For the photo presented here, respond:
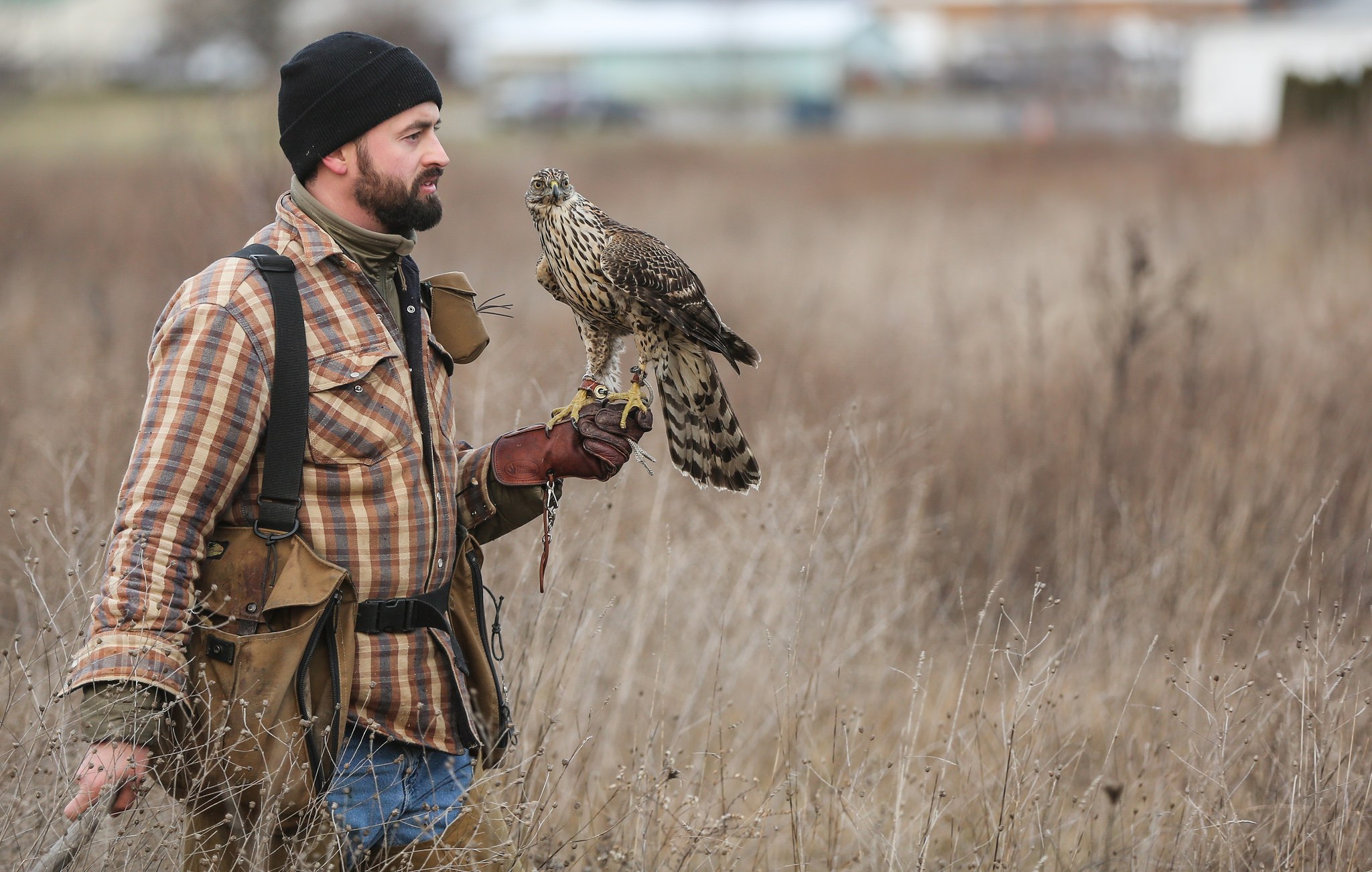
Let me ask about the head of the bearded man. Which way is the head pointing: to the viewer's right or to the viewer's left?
to the viewer's right

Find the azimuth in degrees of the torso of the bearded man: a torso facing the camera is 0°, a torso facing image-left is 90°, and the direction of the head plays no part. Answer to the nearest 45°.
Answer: approximately 315°

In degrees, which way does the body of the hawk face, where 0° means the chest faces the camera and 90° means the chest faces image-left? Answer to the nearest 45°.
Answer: approximately 45°

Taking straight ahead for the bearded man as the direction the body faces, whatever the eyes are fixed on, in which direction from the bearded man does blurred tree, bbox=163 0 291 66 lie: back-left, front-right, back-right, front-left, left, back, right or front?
back-left
